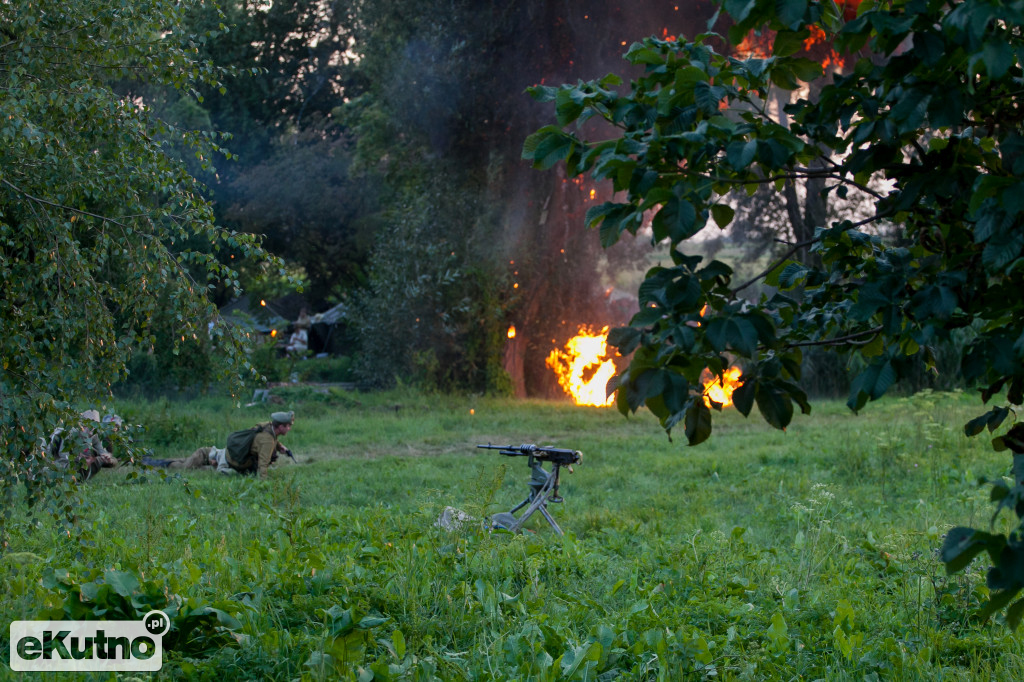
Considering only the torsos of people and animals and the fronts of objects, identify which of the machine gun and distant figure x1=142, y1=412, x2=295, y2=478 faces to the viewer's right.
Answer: the distant figure

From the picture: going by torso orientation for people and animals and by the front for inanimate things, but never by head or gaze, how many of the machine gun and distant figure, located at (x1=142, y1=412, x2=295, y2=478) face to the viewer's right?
1

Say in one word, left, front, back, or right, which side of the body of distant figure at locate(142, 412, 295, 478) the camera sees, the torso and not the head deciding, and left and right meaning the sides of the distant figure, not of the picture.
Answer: right

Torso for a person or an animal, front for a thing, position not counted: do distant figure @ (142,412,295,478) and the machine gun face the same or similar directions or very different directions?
very different directions

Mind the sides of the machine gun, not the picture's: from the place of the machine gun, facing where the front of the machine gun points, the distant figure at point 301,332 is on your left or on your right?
on your right

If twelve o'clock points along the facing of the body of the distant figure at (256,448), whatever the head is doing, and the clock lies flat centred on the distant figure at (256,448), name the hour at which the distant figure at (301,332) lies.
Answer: the distant figure at (301,332) is roughly at 9 o'clock from the distant figure at (256,448).

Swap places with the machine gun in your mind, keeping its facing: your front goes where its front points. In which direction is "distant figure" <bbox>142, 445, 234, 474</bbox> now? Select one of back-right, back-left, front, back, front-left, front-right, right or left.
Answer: front-right

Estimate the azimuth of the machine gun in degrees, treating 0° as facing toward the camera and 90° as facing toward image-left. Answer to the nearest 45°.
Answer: approximately 90°
